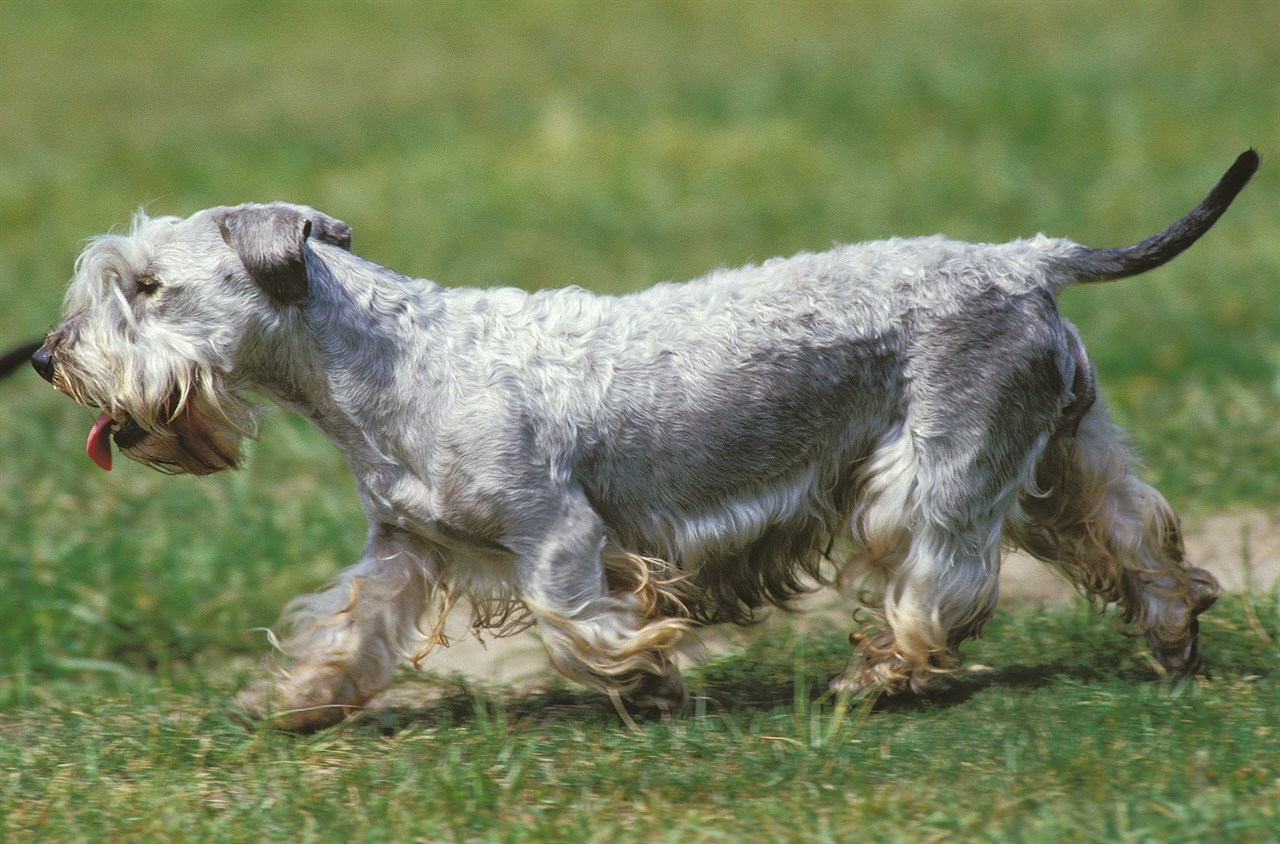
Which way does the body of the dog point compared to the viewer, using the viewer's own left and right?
facing to the left of the viewer
